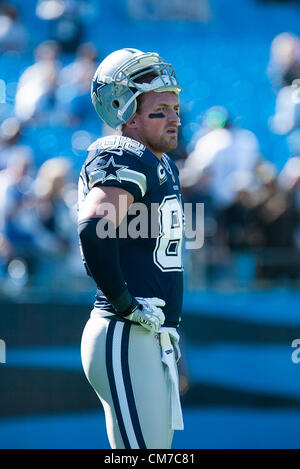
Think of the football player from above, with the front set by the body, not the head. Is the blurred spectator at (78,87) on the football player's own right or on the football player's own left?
on the football player's own left

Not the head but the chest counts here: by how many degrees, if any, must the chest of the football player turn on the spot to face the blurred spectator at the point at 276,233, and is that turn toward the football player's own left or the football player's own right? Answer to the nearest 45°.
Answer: approximately 90° to the football player's own left

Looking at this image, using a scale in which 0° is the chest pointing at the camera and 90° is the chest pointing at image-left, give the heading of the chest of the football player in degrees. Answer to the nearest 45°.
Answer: approximately 270°

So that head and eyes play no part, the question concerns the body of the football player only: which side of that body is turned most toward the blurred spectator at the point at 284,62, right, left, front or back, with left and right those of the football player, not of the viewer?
left

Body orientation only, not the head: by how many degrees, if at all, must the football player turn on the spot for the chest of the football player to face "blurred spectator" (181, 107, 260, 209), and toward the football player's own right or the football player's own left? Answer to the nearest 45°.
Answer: approximately 90° to the football player's own left

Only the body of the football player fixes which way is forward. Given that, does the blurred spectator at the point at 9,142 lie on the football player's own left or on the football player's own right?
on the football player's own left
